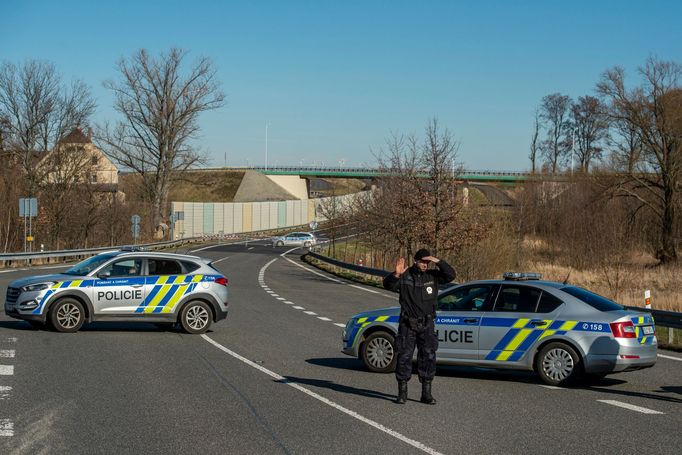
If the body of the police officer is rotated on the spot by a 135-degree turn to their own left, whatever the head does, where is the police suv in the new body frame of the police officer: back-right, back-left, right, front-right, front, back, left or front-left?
left

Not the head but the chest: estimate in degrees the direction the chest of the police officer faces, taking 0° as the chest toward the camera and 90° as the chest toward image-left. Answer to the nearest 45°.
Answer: approximately 0°

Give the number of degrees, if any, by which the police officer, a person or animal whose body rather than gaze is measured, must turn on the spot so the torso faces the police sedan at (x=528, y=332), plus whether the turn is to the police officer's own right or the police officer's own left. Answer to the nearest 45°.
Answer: approximately 135° to the police officer's own left

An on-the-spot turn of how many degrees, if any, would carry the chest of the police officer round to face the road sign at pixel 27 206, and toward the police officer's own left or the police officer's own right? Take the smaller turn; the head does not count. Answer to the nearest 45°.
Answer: approximately 135° to the police officer's own right
